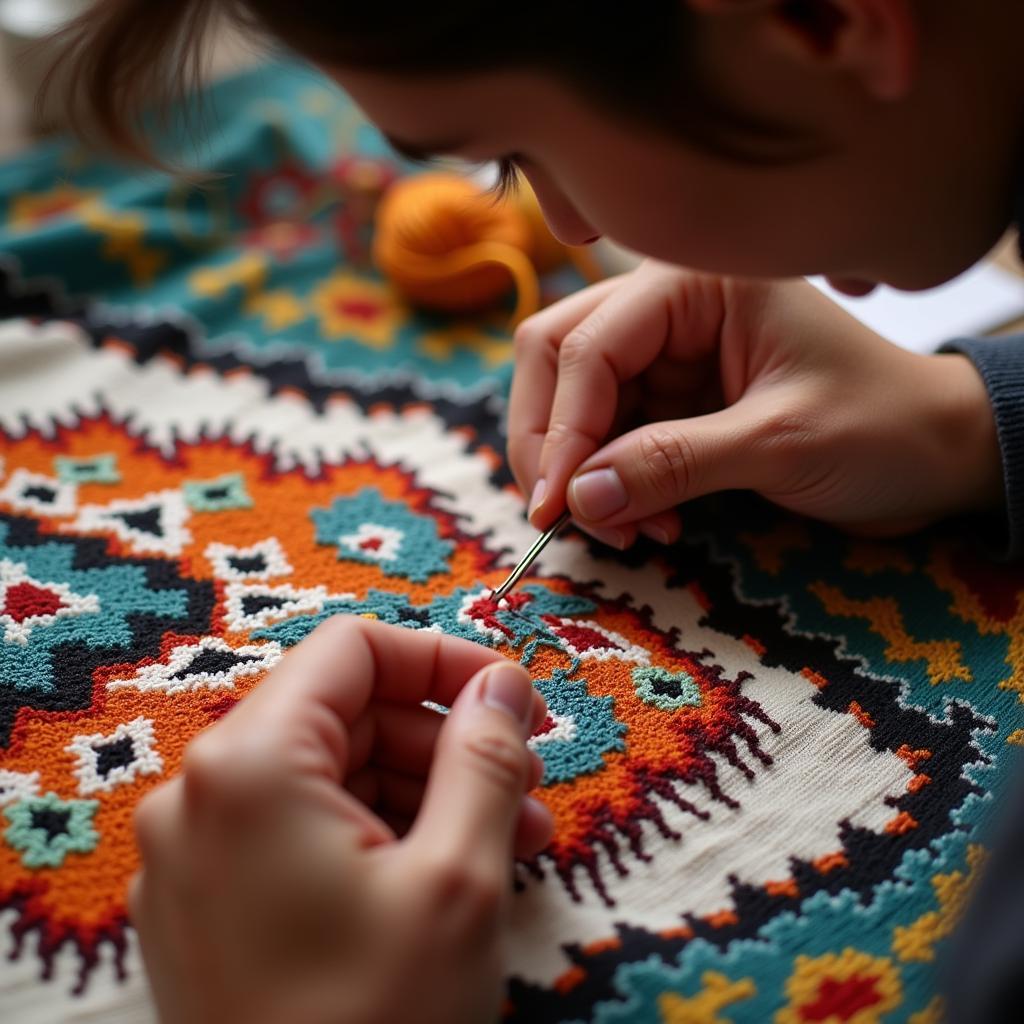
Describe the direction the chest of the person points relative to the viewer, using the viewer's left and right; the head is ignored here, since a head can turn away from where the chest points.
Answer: facing to the left of the viewer
